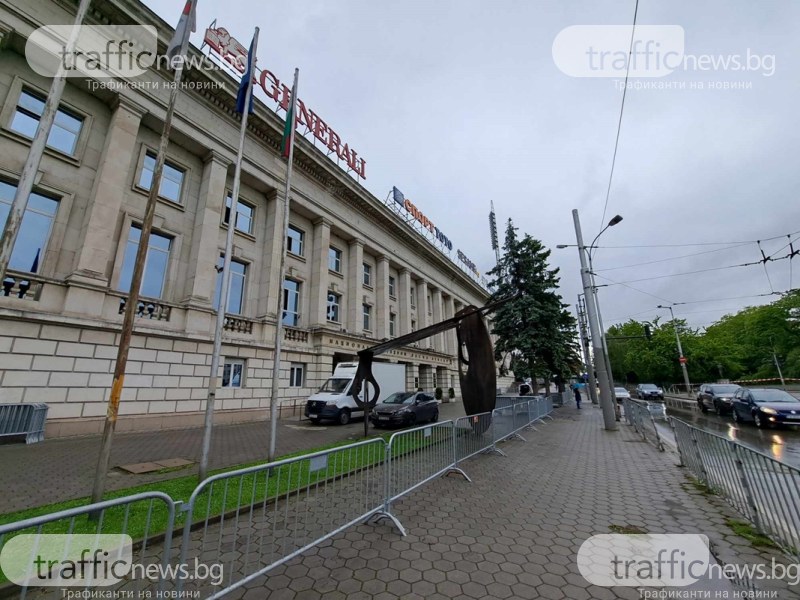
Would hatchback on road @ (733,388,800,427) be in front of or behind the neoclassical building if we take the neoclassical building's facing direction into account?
in front

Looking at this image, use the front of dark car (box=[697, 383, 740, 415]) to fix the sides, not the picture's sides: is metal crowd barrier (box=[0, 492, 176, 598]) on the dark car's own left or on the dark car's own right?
on the dark car's own right

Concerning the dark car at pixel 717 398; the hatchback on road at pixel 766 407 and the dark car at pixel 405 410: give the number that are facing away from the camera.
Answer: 0

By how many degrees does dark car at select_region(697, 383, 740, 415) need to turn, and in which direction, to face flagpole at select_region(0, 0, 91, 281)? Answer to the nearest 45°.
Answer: approximately 45° to its right

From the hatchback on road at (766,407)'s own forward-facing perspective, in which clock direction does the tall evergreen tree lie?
The tall evergreen tree is roughly at 5 o'clock from the hatchback on road.

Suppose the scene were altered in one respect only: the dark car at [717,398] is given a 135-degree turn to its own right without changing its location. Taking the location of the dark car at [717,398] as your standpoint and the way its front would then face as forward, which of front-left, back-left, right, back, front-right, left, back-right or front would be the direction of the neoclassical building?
front-left

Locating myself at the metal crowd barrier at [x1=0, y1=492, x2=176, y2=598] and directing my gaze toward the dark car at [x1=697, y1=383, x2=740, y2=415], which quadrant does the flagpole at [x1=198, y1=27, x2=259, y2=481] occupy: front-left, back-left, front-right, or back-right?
front-left

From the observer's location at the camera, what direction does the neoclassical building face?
facing the viewer and to the right of the viewer

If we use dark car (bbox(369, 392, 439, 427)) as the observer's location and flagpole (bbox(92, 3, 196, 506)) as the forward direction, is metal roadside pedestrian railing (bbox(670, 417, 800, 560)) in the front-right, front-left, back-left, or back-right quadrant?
front-left

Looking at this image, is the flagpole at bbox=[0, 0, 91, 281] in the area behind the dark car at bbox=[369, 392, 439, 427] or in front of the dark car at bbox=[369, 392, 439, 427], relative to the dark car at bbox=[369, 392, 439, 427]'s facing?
in front

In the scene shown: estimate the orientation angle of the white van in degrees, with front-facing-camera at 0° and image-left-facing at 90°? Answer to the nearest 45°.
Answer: approximately 45°

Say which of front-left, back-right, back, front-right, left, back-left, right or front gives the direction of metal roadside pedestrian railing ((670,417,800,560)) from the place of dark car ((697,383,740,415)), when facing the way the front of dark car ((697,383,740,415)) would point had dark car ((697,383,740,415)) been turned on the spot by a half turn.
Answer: back-left

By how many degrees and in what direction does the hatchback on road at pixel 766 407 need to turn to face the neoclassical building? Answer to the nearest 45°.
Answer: approximately 90° to its right

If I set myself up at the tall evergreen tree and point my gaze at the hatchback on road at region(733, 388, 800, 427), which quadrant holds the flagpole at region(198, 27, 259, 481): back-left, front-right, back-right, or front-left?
front-right

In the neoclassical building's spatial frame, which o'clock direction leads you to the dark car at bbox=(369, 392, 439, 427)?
The dark car is roughly at 11 o'clock from the neoclassical building.

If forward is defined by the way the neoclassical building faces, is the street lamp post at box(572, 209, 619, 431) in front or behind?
in front
